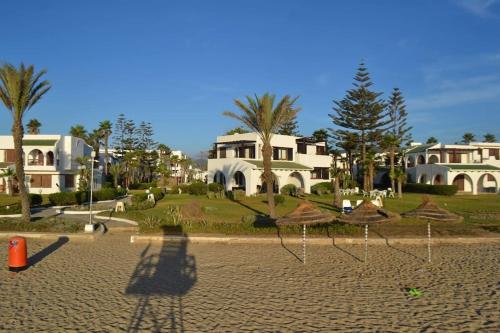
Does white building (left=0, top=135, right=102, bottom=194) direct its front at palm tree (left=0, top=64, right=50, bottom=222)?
yes

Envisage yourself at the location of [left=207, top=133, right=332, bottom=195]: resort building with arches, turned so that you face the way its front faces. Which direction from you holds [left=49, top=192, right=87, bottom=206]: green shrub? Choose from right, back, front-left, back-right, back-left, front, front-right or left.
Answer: front-right

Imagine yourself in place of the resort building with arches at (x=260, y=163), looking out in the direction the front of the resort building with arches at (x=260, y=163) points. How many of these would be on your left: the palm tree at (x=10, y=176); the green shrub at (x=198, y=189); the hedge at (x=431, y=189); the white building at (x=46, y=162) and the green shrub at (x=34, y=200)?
1

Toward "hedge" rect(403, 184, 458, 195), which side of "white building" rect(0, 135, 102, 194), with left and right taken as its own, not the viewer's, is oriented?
left

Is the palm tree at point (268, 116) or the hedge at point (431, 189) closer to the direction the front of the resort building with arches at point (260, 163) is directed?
the palm tree

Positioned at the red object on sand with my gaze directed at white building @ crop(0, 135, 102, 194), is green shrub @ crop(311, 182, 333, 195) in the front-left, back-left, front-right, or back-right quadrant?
front-right

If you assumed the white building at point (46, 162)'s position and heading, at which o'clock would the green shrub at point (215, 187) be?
The green shrub is roughly at 10 o'clock from the white building.

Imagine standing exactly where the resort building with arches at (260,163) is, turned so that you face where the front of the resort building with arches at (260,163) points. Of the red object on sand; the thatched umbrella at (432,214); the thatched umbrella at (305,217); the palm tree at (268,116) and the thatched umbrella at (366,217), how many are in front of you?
5

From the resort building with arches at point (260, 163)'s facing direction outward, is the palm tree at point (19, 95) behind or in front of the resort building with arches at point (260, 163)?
in front

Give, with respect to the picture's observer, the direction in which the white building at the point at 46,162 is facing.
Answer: facing the viewer

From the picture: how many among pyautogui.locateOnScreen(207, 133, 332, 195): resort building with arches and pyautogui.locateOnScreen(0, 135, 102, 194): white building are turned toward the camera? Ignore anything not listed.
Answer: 2

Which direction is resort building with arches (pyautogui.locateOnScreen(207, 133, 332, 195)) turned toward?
toward the camera

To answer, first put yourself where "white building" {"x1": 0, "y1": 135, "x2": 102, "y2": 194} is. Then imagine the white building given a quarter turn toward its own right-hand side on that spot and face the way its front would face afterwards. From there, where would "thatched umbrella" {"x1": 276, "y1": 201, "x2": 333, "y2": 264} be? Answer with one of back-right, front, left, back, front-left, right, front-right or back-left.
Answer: left

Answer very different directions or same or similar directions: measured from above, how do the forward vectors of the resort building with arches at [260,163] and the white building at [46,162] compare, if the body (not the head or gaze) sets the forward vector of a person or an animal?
same or similar directions

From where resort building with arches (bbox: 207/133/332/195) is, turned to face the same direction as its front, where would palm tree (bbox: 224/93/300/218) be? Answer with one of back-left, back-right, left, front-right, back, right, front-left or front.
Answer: front
